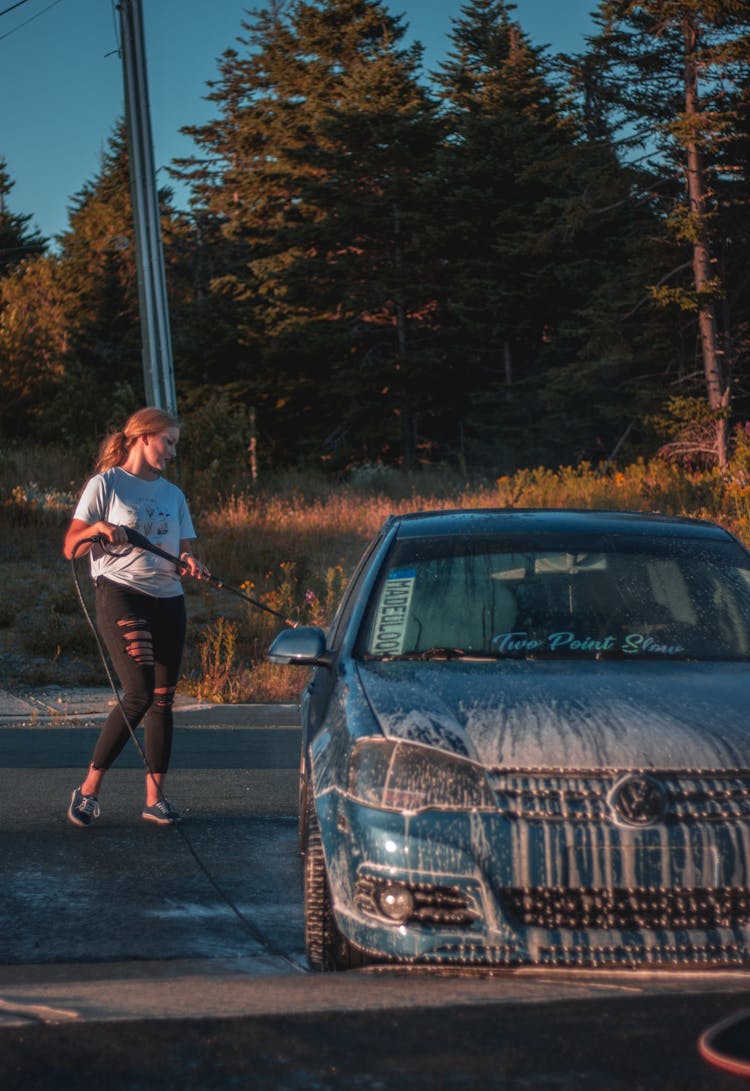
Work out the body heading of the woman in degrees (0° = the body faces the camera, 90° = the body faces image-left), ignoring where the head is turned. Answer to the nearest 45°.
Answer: approximately 315°

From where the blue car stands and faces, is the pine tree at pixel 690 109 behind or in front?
behind

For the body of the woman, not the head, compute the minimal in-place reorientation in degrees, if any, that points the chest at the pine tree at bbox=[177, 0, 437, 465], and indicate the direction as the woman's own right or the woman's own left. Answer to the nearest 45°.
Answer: approximately 135° to the woman's own left

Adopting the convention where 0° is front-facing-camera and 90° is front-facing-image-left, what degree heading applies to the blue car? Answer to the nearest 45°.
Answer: approximately 0°

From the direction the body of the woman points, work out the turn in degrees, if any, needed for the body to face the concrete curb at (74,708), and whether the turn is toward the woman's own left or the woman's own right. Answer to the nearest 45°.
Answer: approximately 135° to the woman's own left

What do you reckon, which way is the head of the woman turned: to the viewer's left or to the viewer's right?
to the viewer's right

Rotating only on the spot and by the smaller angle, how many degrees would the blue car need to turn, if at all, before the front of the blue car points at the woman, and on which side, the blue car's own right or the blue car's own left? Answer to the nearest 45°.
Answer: approximately 135° to the blue car's own right

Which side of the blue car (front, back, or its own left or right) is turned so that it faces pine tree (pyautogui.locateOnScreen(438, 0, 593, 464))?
back
